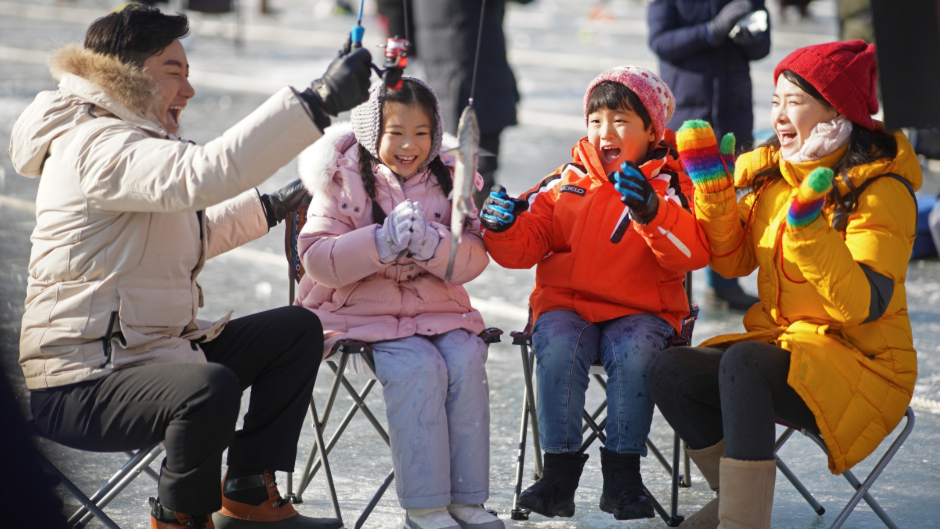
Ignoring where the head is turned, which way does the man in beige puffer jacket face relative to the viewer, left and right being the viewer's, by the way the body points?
facing to the right of the viewer

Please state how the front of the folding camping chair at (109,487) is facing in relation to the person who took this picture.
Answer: facing to the right of the viewer

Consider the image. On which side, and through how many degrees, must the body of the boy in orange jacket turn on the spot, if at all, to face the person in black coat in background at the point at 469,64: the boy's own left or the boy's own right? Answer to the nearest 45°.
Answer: approximately 180°

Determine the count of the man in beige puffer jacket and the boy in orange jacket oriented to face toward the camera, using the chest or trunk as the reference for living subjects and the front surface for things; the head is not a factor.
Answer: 1

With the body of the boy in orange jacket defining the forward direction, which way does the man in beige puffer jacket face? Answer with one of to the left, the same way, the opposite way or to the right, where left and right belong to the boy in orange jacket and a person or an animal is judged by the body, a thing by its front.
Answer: to the left

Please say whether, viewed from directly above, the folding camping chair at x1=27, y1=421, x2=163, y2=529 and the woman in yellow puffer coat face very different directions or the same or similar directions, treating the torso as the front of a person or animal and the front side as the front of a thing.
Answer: very different directions

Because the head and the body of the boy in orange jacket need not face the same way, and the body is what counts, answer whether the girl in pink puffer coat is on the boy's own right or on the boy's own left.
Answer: on the boy's own right

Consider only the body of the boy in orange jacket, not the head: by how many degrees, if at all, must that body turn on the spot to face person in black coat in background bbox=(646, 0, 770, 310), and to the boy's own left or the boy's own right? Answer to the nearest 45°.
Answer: approximately 180°

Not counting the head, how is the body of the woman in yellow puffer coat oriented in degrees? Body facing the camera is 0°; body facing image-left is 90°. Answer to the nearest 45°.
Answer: approximately 45°

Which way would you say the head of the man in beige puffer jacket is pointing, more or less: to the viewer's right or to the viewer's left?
to the viewer's right
